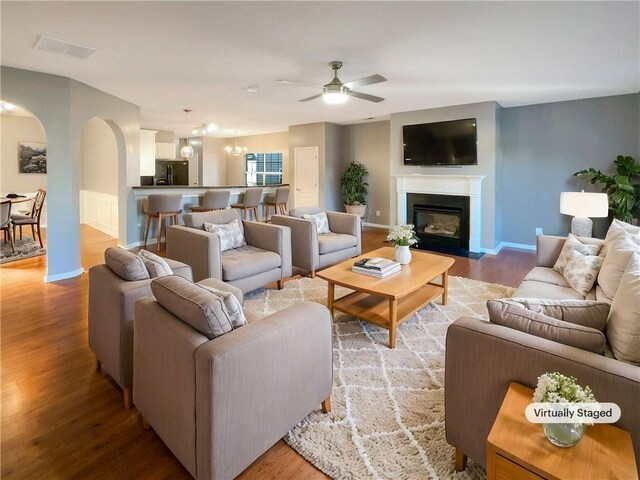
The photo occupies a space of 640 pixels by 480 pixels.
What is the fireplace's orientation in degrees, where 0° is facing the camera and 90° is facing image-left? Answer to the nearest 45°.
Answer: approximately 45°

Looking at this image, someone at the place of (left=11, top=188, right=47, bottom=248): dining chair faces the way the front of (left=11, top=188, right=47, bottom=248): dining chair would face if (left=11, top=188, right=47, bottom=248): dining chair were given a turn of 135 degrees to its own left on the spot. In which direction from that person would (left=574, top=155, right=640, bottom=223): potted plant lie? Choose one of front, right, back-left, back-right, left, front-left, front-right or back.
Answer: front

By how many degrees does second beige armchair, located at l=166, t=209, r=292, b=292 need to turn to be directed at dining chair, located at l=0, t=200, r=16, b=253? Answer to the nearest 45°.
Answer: approximately 180°

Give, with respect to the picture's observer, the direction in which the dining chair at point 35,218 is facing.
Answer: facing to the left of the viewer

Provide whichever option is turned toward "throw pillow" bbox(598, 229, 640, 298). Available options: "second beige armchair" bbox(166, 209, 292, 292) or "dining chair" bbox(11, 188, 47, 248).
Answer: the second beige armchair

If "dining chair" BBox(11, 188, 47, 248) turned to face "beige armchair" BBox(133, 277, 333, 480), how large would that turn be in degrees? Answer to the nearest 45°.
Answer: approximately 90° to its left

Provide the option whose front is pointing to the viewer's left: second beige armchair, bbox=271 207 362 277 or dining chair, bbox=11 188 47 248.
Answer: the dining chair
